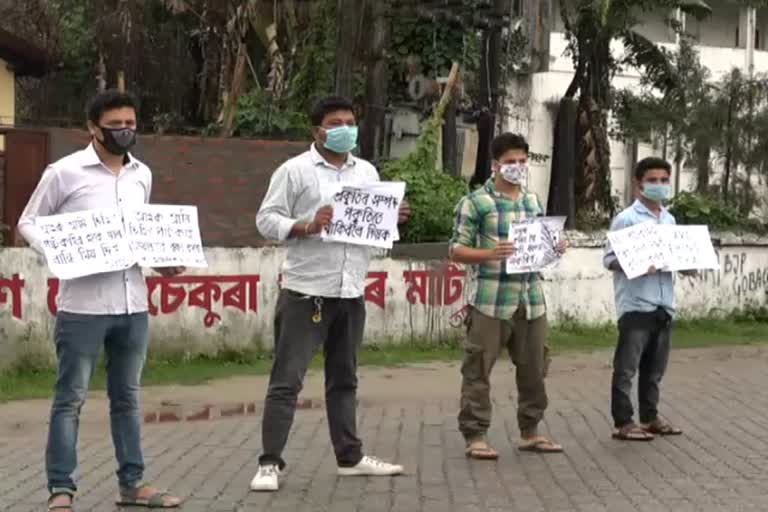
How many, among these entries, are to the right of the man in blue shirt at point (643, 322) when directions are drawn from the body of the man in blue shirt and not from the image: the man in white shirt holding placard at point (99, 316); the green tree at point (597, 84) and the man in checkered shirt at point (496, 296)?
2

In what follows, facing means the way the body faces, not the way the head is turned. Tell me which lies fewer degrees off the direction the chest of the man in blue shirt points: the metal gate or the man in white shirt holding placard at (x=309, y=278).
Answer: the man in white shirt holding placard

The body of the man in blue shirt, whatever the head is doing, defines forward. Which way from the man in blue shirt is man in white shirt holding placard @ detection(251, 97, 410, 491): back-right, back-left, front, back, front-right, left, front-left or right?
right

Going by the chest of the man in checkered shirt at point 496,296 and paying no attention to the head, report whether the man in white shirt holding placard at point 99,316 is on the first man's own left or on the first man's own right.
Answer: on the first man's own right

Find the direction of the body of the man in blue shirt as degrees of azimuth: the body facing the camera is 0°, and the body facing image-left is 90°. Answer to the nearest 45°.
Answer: approximately 315°

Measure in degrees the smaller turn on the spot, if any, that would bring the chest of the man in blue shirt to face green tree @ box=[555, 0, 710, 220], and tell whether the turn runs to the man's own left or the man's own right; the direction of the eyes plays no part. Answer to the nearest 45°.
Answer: approximately 135° to the man's own left

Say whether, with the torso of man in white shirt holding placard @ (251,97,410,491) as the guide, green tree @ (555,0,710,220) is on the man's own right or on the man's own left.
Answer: on the man's own left

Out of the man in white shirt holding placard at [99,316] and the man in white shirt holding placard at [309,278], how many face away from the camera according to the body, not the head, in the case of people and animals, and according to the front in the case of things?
0

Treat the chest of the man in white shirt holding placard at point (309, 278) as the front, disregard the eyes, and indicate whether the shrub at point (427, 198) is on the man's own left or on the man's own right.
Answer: on the man's own left

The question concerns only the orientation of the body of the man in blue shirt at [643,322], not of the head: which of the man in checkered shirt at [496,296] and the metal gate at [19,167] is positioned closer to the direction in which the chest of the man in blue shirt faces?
the man in checkered shirt

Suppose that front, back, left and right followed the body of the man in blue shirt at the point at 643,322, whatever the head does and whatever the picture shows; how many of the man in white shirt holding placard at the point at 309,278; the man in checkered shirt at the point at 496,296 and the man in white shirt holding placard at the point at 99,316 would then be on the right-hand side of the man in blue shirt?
3
